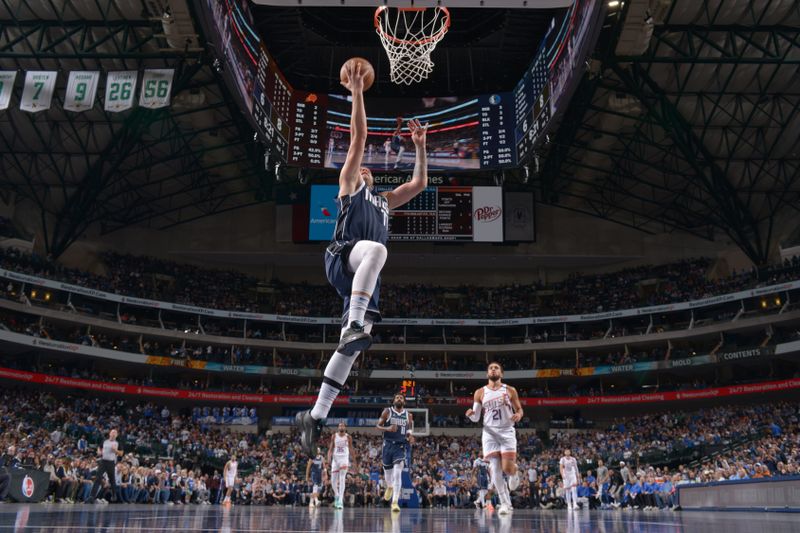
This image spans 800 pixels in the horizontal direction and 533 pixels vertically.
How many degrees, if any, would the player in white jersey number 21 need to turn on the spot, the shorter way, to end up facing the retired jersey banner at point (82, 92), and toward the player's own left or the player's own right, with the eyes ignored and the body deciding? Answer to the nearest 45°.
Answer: approximately 135° to the player's own right

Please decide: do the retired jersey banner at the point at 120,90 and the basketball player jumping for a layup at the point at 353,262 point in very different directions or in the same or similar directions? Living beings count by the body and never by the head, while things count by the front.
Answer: same or similar directions

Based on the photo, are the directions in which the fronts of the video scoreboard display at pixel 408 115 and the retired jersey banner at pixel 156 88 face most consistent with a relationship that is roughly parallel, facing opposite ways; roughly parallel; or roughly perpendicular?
roughly parallel

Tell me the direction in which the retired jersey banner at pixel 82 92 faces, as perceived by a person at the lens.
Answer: facing the viewer

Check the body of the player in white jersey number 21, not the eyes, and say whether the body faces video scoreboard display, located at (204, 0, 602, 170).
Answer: no

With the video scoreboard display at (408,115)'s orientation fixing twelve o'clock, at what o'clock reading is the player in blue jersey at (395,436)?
The player in blue jersey is roughly at 12 o'clock from the video scoreboard display.

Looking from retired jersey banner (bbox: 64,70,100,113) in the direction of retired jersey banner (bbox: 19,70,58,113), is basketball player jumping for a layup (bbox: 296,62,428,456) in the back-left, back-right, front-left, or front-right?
back-left

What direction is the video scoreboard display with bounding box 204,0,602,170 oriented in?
toward the camera

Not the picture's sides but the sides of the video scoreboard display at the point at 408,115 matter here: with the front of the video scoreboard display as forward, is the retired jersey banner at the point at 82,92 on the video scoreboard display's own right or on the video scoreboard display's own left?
on the video scoreboard display's own right

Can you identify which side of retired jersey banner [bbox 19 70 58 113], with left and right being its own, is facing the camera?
front

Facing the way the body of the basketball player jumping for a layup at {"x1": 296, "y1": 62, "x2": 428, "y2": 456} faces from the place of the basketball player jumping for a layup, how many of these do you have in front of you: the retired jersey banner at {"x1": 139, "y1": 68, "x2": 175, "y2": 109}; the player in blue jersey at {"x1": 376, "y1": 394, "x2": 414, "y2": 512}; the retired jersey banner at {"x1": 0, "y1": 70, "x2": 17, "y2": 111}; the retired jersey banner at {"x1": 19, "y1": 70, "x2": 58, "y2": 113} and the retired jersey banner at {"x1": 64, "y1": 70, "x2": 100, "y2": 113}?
0

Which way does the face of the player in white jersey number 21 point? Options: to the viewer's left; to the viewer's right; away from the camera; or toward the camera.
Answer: toward the camera

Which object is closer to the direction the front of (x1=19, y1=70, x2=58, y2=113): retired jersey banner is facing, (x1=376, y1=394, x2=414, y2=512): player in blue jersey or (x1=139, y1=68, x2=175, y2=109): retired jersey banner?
the player in blue jersey

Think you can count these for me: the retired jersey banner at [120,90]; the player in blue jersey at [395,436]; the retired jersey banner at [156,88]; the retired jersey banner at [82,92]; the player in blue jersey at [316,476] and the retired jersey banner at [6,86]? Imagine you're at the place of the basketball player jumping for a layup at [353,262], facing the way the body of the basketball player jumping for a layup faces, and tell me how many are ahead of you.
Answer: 0

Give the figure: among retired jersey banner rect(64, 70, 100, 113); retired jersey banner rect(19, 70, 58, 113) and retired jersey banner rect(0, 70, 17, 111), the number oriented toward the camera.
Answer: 3
